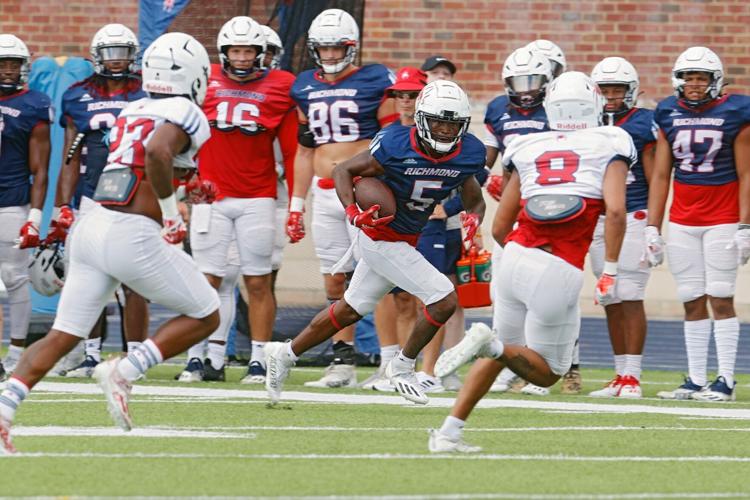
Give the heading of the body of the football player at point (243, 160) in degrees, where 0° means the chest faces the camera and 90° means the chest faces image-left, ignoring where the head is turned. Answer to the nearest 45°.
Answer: approximately 0°

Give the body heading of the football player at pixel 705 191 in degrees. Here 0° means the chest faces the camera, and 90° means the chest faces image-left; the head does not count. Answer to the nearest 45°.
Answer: approximately 0°

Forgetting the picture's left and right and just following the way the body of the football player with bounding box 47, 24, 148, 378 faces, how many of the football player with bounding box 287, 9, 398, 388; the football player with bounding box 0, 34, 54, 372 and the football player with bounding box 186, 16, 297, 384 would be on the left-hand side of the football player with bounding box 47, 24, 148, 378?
2

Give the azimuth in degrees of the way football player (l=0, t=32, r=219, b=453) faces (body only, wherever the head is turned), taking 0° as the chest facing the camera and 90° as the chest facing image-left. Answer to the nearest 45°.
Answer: approximately 225°
